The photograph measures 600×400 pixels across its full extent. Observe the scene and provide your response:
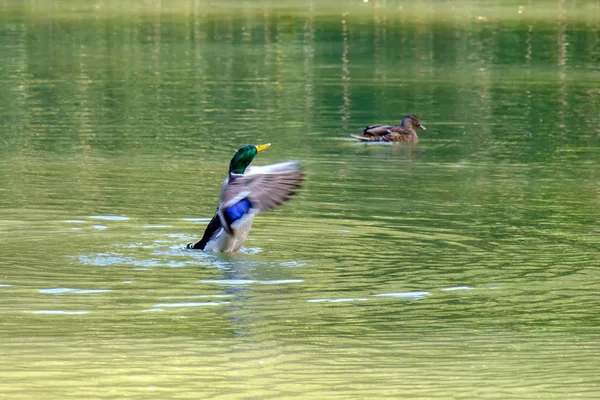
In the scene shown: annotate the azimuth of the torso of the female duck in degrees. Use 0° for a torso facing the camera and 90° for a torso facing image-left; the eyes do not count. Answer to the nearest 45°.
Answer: approximately 270°

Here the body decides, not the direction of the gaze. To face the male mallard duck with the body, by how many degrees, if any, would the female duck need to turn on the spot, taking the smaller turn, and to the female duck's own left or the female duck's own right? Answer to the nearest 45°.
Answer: approximately 90° to the female duck's own right
